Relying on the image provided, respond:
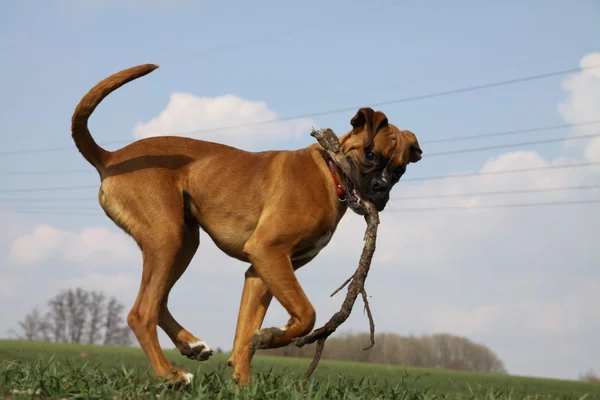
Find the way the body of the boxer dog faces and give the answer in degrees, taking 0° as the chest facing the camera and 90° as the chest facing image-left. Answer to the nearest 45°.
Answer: approximately 270°
